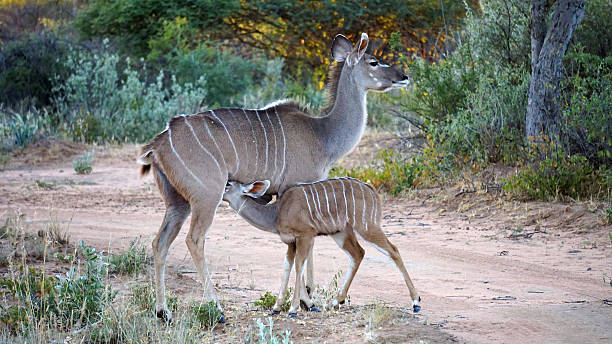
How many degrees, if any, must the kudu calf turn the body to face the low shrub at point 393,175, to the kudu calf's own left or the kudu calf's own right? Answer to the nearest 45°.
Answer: approximately 90° to the kudu calf's own right

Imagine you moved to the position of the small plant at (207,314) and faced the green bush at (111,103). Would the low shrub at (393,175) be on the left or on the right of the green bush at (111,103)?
right

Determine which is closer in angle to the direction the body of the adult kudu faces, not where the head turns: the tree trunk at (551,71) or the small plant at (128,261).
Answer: the tree trunk

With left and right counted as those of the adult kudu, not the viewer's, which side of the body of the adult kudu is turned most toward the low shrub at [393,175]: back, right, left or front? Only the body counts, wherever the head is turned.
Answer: left

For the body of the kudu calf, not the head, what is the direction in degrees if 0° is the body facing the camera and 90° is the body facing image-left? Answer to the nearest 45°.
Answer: approximately 90°

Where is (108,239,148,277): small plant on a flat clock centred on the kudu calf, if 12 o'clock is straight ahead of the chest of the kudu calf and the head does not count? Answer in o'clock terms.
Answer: The small plant is roughly at 1 o'clock from the kudu calf.

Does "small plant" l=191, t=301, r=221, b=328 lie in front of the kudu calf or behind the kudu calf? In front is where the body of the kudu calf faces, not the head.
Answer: in front

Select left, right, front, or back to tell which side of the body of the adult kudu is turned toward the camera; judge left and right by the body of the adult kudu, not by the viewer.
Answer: right

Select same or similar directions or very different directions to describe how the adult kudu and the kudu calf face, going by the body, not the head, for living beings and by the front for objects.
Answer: very different directions

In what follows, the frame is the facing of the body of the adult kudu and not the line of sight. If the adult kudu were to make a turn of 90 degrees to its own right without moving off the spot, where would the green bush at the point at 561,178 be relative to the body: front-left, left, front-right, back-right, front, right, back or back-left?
back-left

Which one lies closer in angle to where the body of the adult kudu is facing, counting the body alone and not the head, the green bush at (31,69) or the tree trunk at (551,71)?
the tree trunk
